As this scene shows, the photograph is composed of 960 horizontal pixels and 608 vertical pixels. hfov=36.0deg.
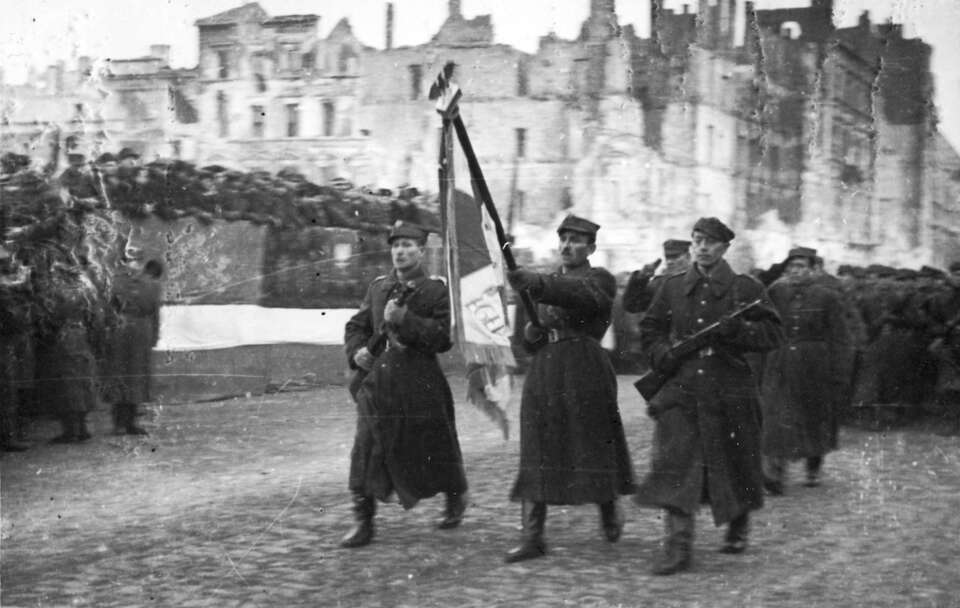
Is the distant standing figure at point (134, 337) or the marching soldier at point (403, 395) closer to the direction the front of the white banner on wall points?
the marching soldier

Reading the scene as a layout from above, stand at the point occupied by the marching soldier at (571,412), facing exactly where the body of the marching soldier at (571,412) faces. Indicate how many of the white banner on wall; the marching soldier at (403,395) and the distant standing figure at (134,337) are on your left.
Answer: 0

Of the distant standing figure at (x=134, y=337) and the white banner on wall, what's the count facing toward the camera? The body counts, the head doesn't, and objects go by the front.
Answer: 1

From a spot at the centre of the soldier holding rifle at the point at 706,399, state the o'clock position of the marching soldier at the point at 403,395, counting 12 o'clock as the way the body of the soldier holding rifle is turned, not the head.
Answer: The marching soldier is roughly at 2 o'clock from the soldier holding rifle.

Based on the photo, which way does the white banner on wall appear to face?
toward the camera

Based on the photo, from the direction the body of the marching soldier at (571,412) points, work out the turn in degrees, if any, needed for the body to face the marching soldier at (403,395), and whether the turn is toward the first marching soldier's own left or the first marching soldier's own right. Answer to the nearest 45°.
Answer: approximately 45° to the first marching soldier's own right

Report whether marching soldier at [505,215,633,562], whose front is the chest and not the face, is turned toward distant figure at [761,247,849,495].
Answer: no

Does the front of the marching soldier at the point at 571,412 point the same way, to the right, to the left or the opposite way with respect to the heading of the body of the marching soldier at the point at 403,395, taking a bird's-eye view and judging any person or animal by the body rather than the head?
the same way

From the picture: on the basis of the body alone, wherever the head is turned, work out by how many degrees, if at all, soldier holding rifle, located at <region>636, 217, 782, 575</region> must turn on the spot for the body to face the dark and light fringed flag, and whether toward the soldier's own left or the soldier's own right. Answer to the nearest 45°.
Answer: approximately 45° to the soldier's own right

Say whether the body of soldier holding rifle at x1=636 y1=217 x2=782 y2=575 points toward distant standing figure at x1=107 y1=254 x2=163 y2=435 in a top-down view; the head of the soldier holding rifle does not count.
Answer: no

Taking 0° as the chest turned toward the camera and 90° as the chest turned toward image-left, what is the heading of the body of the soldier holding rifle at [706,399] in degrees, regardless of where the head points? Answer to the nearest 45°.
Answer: approximately 45°

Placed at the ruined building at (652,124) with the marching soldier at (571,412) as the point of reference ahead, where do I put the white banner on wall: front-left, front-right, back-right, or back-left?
front-right

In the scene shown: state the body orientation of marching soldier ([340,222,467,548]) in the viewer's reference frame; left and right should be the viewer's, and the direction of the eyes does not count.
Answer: facing the viewer and to the left of the viewer

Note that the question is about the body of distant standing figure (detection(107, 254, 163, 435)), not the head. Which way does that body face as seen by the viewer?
to the viewer's right

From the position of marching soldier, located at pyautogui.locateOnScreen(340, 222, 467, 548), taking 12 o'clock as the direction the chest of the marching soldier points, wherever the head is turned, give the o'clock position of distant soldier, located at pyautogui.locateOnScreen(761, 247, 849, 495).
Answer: The distant soldier is roughly at 7 o'clock from the marching soldier.

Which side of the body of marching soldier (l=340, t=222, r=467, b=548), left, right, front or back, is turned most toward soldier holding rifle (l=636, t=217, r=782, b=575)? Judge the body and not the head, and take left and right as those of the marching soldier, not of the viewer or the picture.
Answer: left
